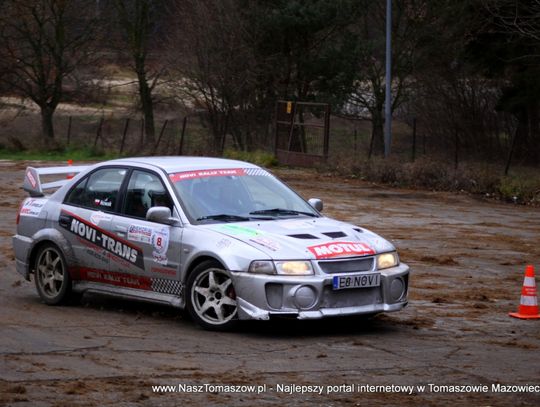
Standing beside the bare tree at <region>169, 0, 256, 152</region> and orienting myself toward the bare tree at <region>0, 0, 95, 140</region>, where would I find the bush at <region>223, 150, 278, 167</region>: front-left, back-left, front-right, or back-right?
back-left

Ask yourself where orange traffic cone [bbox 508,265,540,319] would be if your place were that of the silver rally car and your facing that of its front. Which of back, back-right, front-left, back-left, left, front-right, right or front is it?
front-left

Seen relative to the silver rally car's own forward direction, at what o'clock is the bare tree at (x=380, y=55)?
The bare tree is roughly at 8 o'clock from the silver rally car.

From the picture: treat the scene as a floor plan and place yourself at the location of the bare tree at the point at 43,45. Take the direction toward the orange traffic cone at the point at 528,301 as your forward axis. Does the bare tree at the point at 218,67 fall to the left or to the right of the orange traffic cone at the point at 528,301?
left

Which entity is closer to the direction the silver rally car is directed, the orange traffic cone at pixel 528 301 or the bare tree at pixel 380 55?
the orange traffic cone

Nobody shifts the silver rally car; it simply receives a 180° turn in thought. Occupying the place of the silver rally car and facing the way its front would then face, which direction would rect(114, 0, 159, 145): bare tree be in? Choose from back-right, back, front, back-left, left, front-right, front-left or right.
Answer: front-right

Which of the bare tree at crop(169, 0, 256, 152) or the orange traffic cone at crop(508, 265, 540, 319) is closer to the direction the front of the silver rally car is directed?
the orange traffic cone

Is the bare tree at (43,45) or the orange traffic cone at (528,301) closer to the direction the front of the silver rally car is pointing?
the orange traffic cone

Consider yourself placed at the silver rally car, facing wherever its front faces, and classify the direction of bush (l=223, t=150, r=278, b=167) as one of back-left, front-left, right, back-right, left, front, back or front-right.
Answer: back-left

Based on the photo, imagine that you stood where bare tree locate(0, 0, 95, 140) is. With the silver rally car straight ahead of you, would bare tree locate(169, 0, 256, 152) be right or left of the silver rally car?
left

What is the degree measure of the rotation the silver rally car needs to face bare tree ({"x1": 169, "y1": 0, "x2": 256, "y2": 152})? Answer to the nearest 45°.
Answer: approximately 135° to its left

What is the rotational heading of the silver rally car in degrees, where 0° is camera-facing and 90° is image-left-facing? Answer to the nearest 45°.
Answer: approximately 315°
